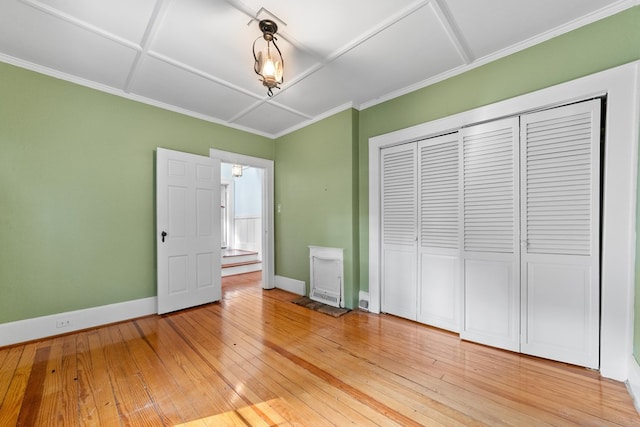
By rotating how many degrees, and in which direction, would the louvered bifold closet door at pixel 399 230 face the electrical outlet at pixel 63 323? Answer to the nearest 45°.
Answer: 0° — it already faces it

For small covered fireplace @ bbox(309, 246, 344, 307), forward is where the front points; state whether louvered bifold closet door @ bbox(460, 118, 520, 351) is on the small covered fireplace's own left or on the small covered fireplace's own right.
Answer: on the small covered fireplace's own left

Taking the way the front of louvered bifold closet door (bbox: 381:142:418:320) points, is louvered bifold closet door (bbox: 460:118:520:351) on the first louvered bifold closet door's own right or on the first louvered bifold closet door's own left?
on the first louvered bifold closet door's own left

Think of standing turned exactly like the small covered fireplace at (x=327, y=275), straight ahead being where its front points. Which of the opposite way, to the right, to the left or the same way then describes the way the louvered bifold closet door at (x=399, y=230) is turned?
the same way

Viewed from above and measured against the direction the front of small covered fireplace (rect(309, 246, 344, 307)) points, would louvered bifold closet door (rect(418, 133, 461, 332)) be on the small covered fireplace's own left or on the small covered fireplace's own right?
on the small covered fireplace's own left

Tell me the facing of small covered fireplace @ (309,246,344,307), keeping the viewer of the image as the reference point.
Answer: facing the viewer and to the left of the viewer

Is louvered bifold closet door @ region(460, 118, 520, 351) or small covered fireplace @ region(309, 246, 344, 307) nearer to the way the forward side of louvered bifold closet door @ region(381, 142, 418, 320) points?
the small covered fireplace

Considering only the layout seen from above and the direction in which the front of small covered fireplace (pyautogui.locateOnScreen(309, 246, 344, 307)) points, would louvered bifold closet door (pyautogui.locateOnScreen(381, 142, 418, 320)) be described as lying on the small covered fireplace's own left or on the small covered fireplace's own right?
on the small covered fireplace's own left

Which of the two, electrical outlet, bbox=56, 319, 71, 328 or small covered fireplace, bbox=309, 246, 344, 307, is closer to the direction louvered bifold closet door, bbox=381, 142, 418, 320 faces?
the electrical outlet

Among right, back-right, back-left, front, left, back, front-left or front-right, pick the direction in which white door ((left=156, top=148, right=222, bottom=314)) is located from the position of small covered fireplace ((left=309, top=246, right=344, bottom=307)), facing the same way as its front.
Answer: front-right

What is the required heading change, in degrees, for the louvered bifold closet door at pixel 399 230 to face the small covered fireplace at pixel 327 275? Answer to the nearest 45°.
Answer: approximately 45° to its right

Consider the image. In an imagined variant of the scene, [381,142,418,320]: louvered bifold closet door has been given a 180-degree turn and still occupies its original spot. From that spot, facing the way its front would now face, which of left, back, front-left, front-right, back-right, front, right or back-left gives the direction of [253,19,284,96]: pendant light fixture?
back

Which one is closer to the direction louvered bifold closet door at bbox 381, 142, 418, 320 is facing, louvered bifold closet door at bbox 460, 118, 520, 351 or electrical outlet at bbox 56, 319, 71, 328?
the electrical outlet

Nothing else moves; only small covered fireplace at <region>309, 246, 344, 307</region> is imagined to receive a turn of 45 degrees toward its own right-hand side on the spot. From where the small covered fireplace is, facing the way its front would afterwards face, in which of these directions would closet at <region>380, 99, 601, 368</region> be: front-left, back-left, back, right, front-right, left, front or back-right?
back-left

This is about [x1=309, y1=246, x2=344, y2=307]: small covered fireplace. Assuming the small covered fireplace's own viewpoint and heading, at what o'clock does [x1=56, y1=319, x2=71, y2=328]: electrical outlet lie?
The electrical outlet is roughly at 1 o'clock from the small covered fireplace.

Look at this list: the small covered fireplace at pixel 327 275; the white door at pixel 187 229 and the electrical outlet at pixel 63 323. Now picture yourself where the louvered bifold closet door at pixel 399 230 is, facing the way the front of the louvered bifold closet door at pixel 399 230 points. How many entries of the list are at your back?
0

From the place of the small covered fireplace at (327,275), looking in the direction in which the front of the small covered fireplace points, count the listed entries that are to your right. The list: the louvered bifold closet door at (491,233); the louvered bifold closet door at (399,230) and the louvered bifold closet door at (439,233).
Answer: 0

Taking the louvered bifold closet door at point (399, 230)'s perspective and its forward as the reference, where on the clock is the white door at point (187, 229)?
The white door is roughly at 1 o'clock from the louvered bifold closet door.
